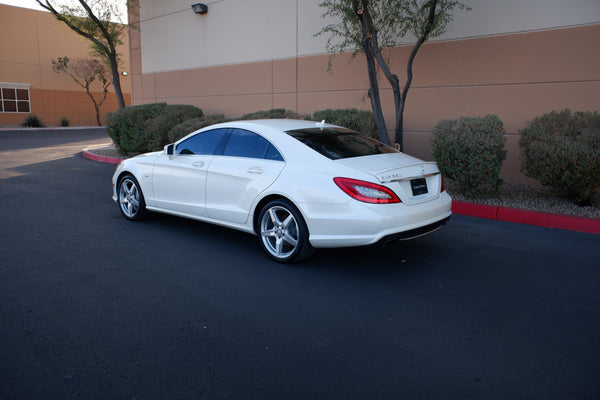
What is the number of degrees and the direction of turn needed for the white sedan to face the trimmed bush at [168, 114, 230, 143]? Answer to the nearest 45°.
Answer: approximately 45° to its right

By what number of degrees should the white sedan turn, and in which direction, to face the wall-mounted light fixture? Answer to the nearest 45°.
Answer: approximately 45° to its right

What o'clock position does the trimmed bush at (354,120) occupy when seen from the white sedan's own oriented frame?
The trimmed bush is roughly at 2 o'clock from the white sedan.

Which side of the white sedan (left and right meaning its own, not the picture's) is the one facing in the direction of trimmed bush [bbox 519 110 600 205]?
right

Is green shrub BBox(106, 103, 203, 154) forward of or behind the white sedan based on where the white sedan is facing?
forward

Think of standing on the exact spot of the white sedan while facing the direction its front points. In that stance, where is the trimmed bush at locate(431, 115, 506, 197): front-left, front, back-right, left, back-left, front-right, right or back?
right

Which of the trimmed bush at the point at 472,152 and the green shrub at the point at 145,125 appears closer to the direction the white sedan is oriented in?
the green shrub

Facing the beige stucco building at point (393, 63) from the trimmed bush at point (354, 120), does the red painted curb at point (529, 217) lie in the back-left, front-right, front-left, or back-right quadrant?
back-right

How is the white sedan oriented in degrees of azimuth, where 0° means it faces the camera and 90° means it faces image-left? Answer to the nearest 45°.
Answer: approximately 135°

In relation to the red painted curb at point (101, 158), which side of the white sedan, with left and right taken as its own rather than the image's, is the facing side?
front

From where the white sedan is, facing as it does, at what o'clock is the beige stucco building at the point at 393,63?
The beige stucco building is roughly at 2 o'clock from the white sedan.

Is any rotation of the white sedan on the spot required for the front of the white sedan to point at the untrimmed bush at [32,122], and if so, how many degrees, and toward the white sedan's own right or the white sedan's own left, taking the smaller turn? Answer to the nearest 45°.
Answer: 0° — it already faces it
